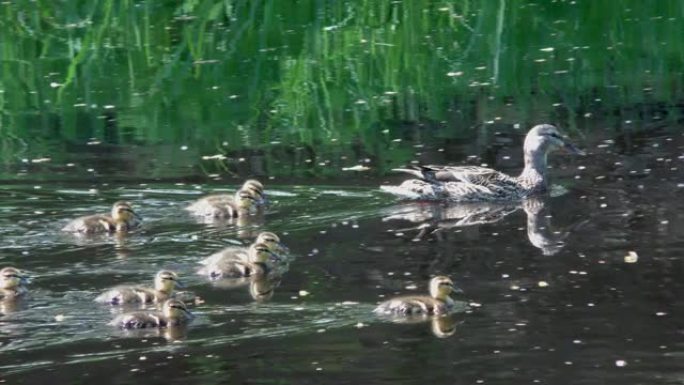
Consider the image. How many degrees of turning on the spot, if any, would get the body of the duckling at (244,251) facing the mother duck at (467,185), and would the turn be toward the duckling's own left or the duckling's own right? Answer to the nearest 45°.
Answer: approximately 45° to the duckling's own left

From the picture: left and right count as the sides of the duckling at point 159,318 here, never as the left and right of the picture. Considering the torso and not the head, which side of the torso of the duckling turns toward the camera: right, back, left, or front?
right

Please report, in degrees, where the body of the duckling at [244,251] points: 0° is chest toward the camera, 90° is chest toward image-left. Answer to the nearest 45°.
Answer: approximately 270°

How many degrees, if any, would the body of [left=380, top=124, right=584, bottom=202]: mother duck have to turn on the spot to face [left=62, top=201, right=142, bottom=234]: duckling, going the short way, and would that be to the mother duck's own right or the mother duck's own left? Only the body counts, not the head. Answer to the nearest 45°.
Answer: approximately 135° to the mother duck's own right

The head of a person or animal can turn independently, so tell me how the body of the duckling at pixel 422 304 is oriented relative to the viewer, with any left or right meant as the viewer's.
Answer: facing to the right of the viewer

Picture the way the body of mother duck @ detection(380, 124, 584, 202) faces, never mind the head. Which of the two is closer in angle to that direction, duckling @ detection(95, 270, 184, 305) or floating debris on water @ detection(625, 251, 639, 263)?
the floating debris on water

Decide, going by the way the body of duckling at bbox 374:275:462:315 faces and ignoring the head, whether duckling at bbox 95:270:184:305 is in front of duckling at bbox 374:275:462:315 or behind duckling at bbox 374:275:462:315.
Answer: behind

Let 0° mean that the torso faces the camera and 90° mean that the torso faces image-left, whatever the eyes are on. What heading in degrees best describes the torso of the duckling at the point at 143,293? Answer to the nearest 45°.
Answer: approximately 270°

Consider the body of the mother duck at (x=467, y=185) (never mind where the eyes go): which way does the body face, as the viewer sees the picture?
to the viewer's right

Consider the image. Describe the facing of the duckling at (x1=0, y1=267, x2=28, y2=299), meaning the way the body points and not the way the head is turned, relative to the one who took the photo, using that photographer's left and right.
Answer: facing to the right of the viewer
